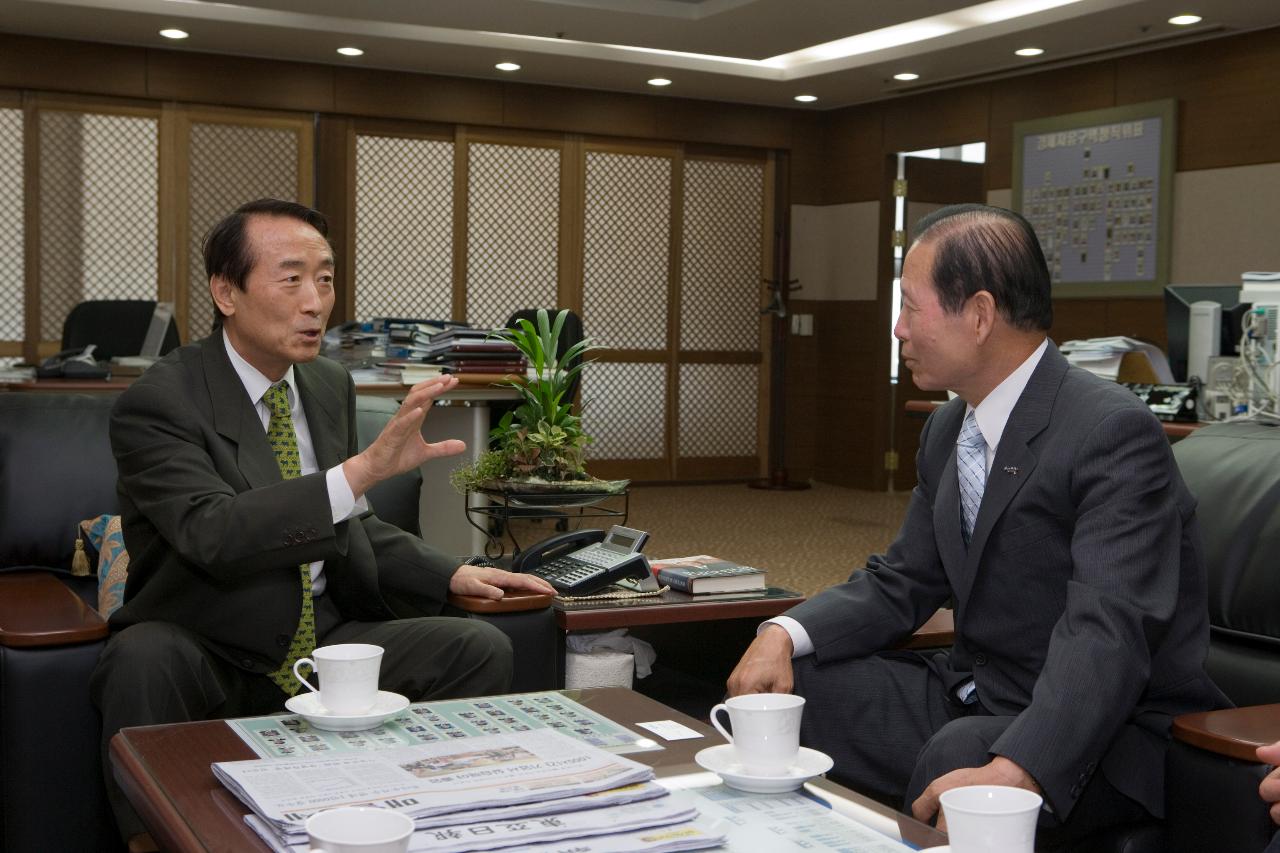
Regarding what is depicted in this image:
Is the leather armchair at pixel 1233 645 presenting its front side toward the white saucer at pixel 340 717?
yes

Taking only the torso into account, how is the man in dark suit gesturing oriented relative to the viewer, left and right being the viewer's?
facing the viewer and to the right of the viewer

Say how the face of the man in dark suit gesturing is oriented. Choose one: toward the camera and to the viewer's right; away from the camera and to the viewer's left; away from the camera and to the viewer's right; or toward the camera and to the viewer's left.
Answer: toward the camera and to the viewer's right

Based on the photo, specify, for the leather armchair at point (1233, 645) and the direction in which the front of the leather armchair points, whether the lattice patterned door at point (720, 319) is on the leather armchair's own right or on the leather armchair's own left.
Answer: on the leather armchair's own right

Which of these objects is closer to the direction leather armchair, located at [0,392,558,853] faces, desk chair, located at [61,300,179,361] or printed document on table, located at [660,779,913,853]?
the printed document on table

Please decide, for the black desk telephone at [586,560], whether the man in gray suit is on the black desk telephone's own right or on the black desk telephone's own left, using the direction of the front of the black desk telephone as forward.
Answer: on the black desk telephone's own left

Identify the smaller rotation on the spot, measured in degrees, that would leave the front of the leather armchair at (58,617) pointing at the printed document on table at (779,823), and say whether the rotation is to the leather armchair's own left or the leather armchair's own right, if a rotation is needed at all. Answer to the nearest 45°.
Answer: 0° — it already faces it

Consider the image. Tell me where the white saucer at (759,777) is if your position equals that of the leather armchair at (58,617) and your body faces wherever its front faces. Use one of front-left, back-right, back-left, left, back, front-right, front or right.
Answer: front

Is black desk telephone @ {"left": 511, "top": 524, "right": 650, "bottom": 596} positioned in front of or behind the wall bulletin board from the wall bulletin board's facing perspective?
in front

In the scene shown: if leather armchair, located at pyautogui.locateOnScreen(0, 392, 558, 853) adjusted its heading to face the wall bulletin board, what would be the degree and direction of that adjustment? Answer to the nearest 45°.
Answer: approximately 90° to its left

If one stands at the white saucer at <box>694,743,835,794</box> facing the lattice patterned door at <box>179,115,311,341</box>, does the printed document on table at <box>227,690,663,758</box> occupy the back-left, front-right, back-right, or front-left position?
front-left

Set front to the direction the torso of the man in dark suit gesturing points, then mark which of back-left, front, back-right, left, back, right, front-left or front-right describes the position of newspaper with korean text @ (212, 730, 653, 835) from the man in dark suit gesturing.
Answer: front-right

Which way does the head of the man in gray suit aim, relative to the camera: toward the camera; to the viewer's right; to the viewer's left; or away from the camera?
to the viewer's left

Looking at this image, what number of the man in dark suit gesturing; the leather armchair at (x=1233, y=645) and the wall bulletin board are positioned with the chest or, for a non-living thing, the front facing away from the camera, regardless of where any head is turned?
0

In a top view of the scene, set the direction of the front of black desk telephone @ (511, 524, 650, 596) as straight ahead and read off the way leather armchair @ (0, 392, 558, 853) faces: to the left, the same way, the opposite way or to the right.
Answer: to the left
